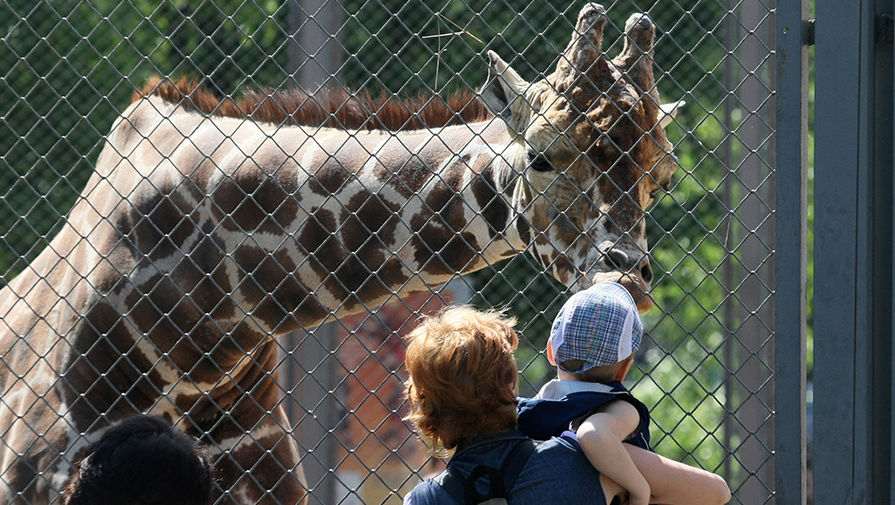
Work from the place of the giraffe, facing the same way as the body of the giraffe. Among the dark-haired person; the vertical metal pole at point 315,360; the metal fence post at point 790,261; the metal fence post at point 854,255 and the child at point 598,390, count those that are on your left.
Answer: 1

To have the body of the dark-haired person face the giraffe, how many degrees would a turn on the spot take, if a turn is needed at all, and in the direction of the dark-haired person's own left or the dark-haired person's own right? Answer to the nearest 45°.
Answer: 0° — they already face it

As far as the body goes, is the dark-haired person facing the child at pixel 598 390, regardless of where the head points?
no

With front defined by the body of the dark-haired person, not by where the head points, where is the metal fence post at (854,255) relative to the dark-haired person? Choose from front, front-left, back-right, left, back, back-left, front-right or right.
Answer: right

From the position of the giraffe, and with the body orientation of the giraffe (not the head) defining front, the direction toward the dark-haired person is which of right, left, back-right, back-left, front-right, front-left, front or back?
right

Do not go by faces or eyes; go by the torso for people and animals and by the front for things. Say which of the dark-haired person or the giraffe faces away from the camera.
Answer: the dark-haired person

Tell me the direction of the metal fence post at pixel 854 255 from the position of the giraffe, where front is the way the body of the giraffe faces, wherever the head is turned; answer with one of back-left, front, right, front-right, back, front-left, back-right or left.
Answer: front-right

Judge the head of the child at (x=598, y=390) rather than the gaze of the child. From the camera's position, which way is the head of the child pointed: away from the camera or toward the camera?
away from the camera

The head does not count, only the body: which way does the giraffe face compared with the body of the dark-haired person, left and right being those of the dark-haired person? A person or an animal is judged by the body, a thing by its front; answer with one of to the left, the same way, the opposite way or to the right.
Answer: to the right

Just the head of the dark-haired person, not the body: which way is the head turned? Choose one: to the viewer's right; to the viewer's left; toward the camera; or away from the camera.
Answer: away from the camera

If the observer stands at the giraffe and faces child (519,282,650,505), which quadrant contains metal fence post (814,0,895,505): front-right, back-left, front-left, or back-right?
front-left

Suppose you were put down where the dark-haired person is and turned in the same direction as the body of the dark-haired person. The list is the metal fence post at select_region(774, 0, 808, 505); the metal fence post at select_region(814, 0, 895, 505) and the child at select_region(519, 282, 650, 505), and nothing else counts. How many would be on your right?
3

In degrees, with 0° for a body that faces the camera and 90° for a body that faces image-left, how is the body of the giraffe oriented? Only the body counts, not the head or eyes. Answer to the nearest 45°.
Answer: approximately 270°

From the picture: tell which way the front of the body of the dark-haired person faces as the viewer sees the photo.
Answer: away from the camera

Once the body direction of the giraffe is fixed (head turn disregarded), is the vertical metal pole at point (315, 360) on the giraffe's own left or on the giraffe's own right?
on the giraffe's own left

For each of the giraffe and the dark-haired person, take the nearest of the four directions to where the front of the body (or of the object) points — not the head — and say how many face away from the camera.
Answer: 1

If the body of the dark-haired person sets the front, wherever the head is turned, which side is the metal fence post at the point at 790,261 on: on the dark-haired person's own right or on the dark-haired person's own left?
on the dark-haired person's own right
